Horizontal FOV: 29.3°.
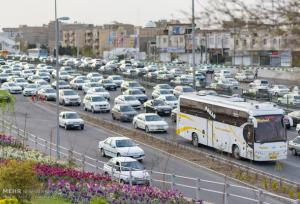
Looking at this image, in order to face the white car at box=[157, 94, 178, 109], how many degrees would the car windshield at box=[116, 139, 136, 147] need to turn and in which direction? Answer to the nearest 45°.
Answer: approximately 135° to its left

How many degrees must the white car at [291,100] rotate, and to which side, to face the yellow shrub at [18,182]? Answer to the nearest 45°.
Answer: approximately 90° to its left

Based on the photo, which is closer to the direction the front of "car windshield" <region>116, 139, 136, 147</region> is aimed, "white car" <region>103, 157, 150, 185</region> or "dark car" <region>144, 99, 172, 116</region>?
the white car

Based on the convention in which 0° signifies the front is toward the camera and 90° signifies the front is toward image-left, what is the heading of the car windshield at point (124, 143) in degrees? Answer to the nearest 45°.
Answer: approximately 315°

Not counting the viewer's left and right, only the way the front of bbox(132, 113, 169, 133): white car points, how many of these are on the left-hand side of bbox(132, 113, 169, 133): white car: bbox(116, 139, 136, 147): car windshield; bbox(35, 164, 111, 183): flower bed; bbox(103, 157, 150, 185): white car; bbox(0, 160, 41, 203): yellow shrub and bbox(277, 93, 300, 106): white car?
1

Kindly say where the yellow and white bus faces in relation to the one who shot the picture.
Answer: facing the viewer and to the right of the viewer

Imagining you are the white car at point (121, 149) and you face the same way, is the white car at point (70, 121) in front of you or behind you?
behind

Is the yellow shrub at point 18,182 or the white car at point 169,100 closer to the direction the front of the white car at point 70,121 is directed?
the yellow shrub
